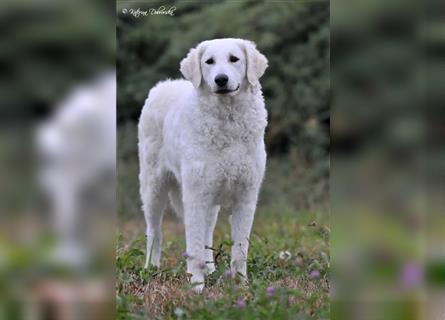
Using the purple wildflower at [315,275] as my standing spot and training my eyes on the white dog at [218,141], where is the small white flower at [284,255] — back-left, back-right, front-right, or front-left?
front-right

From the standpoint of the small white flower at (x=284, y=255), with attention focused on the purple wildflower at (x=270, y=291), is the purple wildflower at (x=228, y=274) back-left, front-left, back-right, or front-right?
front-right

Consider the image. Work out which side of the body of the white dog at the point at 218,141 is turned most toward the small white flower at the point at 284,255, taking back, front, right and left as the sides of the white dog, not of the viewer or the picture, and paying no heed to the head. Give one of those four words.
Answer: left

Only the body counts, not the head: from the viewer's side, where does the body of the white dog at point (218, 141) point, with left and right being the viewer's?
facing the viewer and to the right of the viewer

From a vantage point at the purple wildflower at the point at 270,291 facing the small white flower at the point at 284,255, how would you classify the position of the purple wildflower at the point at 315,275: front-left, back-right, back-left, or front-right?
front-right
